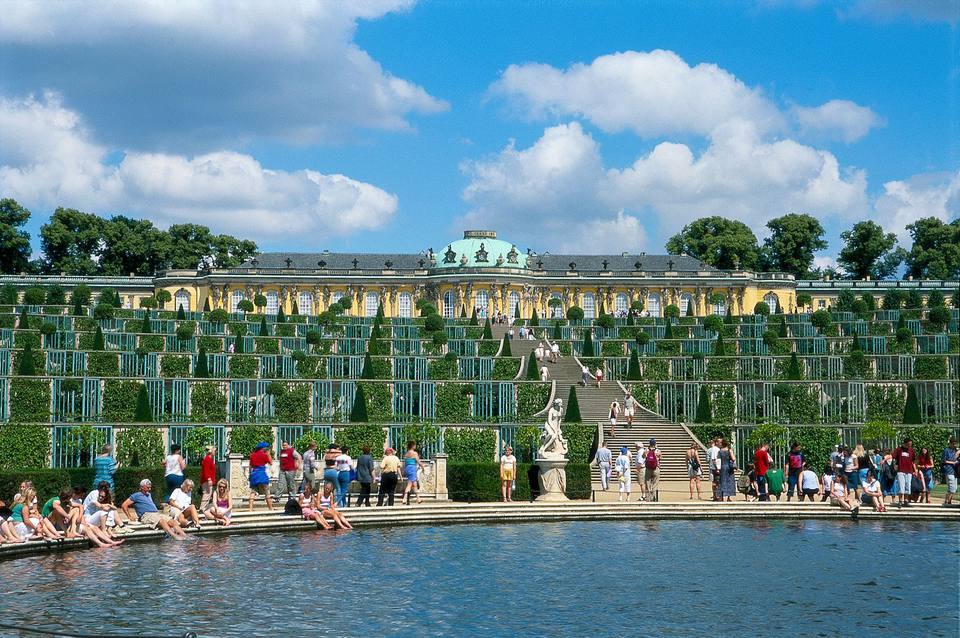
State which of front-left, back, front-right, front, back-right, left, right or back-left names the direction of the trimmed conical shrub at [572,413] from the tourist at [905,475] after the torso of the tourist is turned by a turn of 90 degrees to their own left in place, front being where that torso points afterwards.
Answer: back-left

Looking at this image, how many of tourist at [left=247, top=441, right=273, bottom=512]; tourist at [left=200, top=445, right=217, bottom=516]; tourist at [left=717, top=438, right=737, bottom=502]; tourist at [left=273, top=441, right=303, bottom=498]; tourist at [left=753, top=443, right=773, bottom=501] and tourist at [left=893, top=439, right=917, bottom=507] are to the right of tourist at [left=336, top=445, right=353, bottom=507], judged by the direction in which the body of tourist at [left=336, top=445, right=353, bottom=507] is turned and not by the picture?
3

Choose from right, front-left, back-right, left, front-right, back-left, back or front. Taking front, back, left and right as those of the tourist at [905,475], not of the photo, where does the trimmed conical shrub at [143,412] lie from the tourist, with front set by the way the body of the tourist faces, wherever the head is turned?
right

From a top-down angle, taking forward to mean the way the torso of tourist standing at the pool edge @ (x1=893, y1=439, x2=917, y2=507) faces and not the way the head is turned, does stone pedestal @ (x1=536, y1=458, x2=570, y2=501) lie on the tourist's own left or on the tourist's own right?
on the tourist's own right

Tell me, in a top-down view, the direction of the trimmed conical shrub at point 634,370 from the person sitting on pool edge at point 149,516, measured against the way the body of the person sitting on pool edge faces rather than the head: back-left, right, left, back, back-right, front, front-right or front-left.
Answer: left

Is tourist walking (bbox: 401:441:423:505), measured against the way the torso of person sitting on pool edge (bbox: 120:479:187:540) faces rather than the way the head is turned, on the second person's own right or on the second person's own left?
on the second person's own left

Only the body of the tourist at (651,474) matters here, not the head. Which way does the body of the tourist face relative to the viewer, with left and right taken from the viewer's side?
facing away from the viewer

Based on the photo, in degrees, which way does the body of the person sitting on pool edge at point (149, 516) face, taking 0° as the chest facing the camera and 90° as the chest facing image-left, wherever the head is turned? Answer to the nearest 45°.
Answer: approximately 315°
